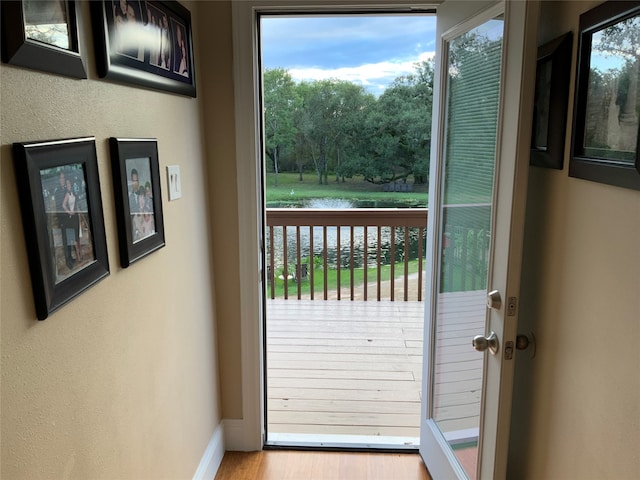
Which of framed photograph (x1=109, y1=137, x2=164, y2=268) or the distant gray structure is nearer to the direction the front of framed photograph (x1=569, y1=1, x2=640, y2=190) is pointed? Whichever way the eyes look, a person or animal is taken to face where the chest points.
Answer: the framed photograph

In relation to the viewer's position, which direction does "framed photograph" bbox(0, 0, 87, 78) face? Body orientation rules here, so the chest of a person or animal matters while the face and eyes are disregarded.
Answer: facing the viewer and to the right of the viewer

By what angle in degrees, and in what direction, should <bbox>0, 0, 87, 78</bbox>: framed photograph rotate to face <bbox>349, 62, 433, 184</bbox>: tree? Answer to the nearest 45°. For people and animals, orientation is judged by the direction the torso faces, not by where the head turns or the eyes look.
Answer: approximately 90° to its left

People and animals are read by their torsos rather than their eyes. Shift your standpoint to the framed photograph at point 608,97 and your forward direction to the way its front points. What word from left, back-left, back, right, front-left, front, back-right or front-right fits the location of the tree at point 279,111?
right

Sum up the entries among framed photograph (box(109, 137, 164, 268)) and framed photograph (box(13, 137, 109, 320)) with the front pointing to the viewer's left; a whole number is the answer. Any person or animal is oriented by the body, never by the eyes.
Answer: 0

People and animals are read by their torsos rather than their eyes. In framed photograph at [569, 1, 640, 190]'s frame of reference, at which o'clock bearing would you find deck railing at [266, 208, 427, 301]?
The deck railing is roughly at 3 o'clock from the framed photograph.

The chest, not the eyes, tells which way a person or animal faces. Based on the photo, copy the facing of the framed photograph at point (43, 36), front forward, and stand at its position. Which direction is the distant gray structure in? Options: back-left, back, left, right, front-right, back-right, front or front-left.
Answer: left

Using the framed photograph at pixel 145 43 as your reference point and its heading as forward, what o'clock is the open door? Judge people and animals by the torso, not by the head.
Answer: The open door is roughly at 11 o'clock from the framed photograph.

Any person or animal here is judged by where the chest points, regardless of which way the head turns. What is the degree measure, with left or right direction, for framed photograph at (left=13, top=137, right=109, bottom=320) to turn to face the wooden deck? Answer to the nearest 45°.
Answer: approximately 90° to its left

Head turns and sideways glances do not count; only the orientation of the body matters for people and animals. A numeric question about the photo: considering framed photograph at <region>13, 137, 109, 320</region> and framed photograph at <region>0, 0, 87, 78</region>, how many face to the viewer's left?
0

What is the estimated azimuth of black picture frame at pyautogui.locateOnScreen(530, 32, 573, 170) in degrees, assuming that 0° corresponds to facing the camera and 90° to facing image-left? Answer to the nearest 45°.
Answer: approximately 45°

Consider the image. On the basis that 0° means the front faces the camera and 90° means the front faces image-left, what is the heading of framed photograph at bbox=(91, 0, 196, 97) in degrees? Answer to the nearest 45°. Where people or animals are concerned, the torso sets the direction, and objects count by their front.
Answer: approximately 315°

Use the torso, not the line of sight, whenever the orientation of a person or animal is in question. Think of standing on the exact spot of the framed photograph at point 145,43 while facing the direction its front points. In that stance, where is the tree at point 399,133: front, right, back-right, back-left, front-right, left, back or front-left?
left
